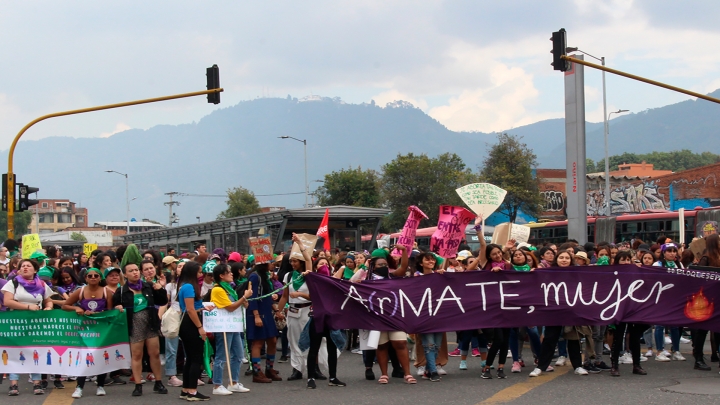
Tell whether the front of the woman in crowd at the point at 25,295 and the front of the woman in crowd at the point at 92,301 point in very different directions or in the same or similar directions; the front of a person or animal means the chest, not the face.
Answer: same or similar directions

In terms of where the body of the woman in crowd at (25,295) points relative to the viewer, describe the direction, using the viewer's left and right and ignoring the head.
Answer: facing the viewer

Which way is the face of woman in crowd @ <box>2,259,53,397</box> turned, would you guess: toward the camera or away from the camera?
toward the camera

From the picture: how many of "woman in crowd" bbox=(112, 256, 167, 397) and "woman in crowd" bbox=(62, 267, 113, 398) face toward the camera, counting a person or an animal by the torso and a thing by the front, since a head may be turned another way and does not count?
2

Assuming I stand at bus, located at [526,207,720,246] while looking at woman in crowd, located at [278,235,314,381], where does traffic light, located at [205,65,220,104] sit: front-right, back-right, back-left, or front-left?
front-right

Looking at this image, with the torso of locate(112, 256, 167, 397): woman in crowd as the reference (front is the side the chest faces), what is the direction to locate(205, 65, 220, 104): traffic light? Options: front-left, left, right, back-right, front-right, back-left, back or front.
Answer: back

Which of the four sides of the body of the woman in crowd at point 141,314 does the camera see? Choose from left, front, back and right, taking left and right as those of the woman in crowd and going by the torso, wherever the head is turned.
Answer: front

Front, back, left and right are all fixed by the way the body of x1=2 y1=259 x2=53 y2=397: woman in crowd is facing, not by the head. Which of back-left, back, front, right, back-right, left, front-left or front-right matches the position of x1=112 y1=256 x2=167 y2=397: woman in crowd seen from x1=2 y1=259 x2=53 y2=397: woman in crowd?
front-left

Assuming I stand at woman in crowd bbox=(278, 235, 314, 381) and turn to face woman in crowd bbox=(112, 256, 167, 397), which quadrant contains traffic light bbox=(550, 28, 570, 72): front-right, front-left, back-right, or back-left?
back-right

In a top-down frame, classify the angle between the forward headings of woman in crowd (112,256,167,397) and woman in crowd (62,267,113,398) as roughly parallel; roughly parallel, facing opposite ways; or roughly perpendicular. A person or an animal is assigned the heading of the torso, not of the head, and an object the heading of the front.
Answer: roughly parallel

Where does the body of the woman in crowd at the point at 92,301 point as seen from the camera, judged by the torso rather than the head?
toward the camera

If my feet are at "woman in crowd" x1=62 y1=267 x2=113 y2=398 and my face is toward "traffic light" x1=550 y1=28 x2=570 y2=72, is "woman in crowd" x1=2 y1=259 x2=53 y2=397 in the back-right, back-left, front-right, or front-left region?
back-left

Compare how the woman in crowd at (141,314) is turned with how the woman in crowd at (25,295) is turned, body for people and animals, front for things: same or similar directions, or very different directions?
same or similar directions

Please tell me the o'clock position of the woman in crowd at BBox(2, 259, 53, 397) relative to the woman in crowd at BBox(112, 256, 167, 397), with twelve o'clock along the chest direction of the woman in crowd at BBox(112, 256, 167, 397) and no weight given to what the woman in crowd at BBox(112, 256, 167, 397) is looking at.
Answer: the woman in crowd at BBox(2, 259, 53, 397) is roughly at 4 o'clock from the woman in crowd at BBox(112, 256, 167, 397).

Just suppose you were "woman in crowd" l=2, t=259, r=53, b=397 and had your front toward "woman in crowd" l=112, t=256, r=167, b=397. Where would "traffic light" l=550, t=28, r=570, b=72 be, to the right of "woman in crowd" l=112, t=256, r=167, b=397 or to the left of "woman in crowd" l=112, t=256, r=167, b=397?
left

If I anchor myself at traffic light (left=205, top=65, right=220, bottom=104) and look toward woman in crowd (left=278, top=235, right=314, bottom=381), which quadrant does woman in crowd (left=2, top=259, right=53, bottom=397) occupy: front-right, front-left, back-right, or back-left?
front-right

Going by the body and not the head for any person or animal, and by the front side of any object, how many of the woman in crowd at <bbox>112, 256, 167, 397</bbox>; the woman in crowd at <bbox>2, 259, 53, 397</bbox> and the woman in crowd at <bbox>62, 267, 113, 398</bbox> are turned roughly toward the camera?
3
